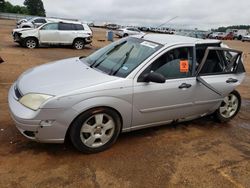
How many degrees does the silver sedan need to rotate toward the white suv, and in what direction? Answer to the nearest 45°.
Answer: approximately 135° to its right

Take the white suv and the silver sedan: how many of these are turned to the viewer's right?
0

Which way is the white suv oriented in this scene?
to the viewer's left

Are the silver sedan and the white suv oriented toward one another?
no

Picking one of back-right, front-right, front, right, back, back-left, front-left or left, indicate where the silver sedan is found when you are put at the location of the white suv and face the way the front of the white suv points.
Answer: left

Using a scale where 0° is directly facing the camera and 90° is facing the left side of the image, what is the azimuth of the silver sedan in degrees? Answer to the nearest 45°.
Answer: approximately 45°
